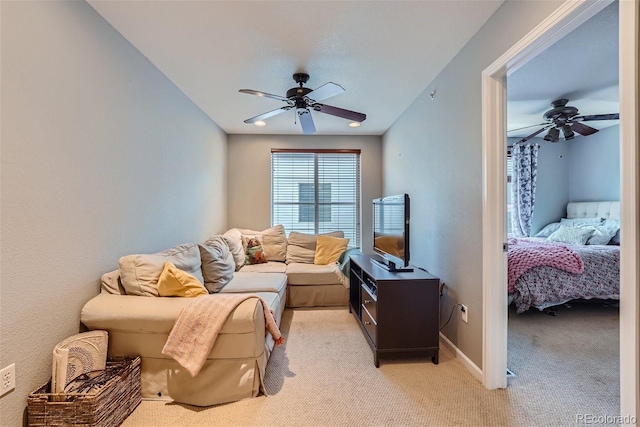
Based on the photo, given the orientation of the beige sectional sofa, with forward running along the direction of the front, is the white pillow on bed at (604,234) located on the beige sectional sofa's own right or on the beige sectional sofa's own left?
on the beige sectional sofa's own left

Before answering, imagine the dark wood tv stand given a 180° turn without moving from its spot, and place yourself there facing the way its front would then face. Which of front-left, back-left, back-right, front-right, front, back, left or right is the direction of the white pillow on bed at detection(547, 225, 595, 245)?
front-left

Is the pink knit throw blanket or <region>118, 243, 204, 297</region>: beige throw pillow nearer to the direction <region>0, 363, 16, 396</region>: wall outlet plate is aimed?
the pink knit throw blanket

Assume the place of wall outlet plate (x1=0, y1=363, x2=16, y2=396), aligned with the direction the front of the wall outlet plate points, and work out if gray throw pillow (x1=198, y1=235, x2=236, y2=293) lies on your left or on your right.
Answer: on your left

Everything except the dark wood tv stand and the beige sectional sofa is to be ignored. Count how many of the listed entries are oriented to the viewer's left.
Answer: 1

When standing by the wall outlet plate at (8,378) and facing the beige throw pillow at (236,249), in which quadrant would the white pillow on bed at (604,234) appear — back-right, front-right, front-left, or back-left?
front-right

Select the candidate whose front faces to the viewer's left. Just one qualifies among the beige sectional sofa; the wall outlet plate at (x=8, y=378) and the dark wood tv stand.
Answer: the dark wood tv stand

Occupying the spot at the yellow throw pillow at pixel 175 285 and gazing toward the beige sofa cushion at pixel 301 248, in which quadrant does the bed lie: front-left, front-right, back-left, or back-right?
front-right

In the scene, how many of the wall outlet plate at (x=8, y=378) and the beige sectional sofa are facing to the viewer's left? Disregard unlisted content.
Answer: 0

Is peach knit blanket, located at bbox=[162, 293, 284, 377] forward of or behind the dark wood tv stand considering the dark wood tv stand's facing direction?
forward

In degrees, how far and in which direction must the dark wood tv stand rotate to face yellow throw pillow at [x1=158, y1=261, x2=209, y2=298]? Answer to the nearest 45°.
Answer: approximately 45° to its left

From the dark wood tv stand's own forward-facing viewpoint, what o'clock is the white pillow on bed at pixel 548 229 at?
The white pillow on bed is roughly at 4 o'clock from the dark wood tv stand.

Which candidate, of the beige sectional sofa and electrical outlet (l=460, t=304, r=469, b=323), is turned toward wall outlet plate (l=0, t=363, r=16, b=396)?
the electrical outlet

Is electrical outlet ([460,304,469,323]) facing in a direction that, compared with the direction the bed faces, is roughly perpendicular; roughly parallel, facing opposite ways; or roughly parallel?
roughly parallel

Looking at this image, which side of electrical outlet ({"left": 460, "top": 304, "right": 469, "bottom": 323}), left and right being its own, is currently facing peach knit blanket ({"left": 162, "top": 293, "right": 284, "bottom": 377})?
front

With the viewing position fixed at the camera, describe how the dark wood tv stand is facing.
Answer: facing to the left of the viewer

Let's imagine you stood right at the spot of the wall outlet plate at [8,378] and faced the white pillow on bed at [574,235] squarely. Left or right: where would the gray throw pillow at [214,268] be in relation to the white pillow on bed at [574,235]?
left
